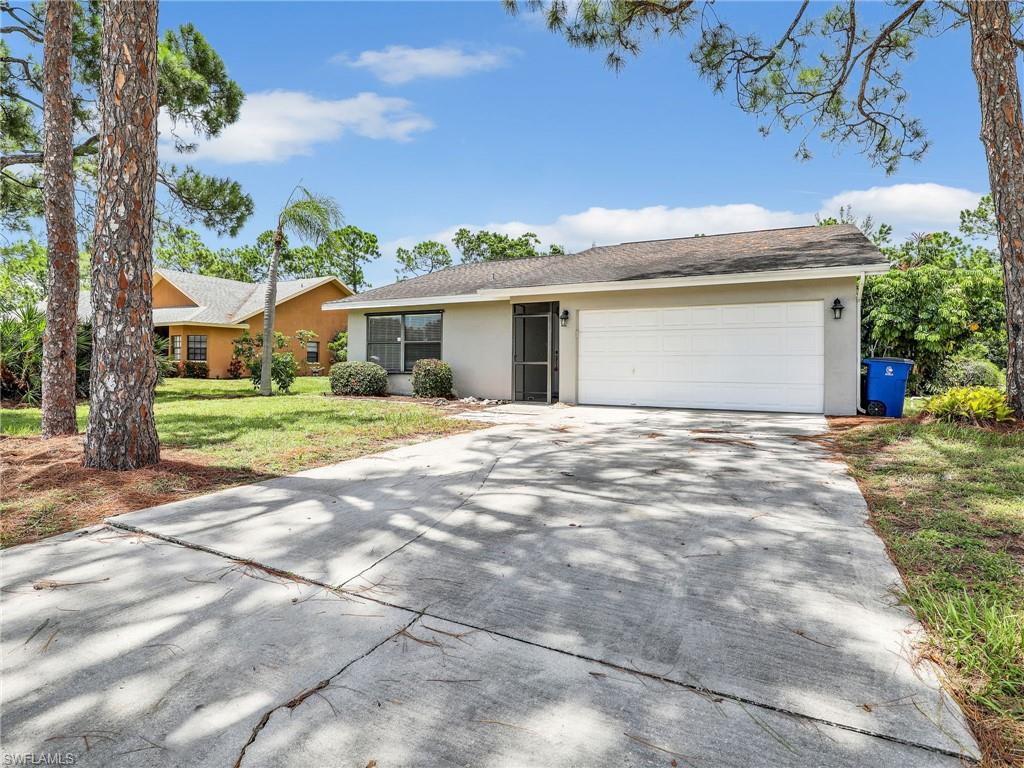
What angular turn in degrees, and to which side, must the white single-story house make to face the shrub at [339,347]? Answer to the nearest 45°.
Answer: approximately 135° to its right

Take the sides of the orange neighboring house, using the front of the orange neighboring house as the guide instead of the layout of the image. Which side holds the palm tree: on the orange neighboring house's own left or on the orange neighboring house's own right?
on the orange neighboring house's own left

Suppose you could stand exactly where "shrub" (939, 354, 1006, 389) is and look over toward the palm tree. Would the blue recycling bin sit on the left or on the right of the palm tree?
left

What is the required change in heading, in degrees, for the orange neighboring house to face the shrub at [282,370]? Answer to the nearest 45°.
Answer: approximately 45° to its left

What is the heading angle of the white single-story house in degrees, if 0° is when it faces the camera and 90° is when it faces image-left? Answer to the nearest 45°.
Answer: approximately 0°

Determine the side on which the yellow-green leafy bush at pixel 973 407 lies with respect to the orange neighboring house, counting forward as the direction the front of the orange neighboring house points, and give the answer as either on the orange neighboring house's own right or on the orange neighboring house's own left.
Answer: on the orange neighboring house's own left

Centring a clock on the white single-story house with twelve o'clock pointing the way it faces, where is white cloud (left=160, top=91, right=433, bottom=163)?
The white cloud is roughly at 4 o'clock from the white single-story house.

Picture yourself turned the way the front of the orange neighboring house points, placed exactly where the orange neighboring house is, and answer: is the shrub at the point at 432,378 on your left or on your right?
on your left

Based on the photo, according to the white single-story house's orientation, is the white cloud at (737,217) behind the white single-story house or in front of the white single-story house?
behind
